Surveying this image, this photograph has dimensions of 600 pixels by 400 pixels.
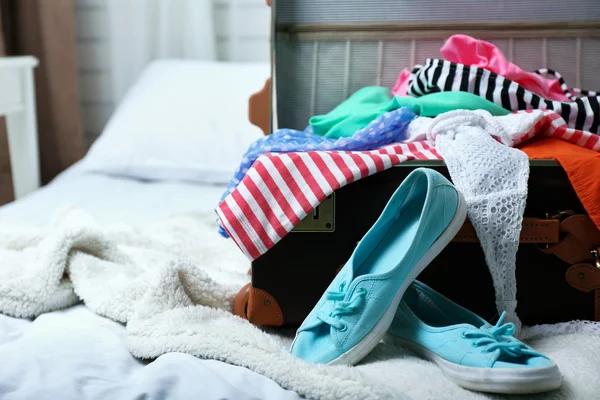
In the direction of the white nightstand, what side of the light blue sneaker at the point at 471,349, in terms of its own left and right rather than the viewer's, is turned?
back

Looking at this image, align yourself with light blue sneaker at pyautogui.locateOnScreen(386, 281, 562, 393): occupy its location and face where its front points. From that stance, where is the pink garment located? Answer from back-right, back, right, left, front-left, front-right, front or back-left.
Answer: back-left

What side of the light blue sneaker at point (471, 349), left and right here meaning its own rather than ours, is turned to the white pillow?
back

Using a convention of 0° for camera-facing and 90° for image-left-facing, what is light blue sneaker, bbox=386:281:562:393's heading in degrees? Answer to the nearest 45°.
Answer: approximately 315°
